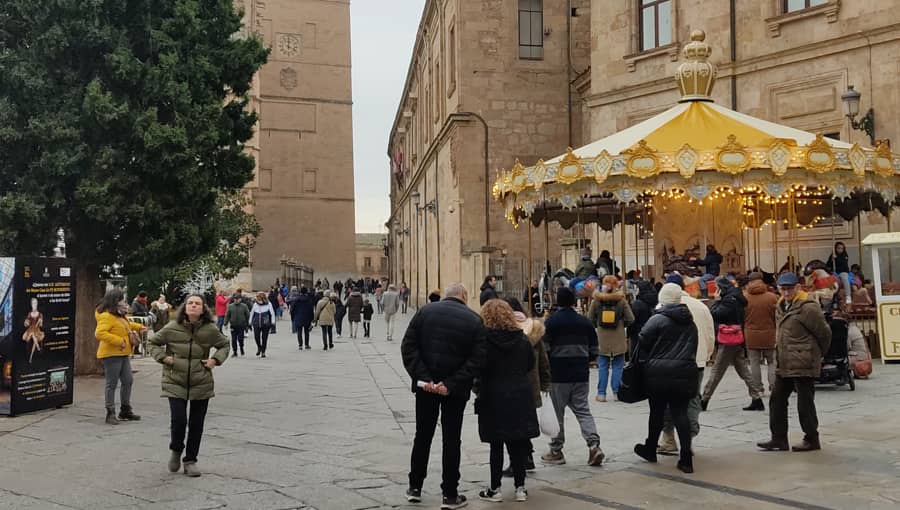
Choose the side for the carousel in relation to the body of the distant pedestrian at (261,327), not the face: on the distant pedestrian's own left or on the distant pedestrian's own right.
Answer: on the distant pedestrian's own left

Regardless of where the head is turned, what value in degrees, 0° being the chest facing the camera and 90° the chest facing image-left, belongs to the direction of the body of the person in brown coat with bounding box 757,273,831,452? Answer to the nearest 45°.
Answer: approximately 45°

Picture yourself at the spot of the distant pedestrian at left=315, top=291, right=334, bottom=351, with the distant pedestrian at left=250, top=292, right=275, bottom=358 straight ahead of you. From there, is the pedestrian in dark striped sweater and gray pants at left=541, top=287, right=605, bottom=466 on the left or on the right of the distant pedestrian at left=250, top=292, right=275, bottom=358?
left

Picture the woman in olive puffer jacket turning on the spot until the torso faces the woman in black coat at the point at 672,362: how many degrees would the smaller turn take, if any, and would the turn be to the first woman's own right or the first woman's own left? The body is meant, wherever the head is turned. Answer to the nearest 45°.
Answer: approximately 90° to the first woman's own left

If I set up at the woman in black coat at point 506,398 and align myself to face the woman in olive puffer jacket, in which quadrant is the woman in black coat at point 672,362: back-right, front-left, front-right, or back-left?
back-right

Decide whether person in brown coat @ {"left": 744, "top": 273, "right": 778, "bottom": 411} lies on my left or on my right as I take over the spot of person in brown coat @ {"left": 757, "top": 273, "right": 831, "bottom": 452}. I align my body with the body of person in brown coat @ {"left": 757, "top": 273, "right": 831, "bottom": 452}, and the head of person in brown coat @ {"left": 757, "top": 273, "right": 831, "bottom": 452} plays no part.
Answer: on my right

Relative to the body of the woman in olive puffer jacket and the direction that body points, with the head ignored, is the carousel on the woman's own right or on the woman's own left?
on the woman's own left

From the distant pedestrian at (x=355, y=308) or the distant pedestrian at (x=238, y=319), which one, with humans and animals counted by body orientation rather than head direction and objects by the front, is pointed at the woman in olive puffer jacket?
the distant pedestrian at (x=238, y=319)
